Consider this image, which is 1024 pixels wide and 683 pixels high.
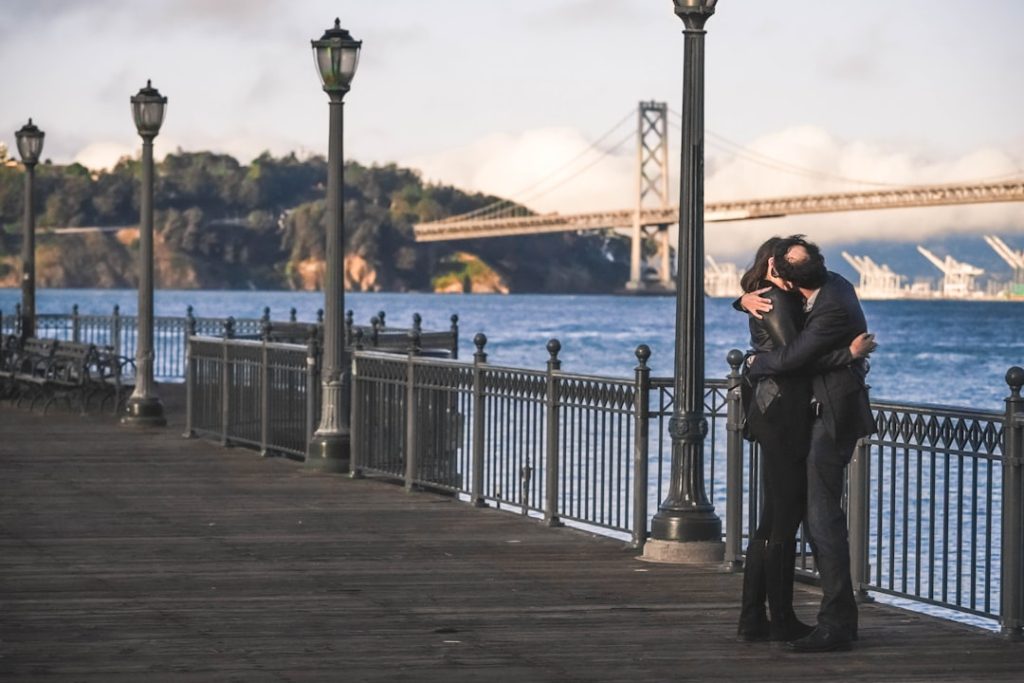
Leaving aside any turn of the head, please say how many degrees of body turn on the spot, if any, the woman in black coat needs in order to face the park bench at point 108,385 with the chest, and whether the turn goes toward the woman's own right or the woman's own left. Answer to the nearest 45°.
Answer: approximately 135° to the woman's own left

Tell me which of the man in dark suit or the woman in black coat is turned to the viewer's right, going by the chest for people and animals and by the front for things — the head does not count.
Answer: the woman in black coat

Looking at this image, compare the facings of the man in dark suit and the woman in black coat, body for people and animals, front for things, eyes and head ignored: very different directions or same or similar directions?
very different directions

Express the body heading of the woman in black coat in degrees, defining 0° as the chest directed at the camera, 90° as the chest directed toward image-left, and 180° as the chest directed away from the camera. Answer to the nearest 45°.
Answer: approximately 270°

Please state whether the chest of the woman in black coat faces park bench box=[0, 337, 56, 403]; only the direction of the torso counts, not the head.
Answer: no

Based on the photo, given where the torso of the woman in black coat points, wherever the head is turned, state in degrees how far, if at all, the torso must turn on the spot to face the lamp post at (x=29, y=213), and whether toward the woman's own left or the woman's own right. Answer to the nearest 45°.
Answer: approximately 135° to the woman's own left

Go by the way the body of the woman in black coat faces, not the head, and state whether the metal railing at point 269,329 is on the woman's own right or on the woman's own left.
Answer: on the woman's own left

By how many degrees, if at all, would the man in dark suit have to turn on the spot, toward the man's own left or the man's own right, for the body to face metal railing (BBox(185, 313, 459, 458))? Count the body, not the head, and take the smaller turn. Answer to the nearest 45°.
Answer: approximately 45° to the man's own right

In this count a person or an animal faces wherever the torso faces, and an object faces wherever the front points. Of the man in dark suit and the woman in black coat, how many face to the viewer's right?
1

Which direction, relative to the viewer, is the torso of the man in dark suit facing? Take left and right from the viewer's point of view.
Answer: facing to the left of the viewer

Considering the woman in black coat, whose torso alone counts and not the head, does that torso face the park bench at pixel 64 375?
no
